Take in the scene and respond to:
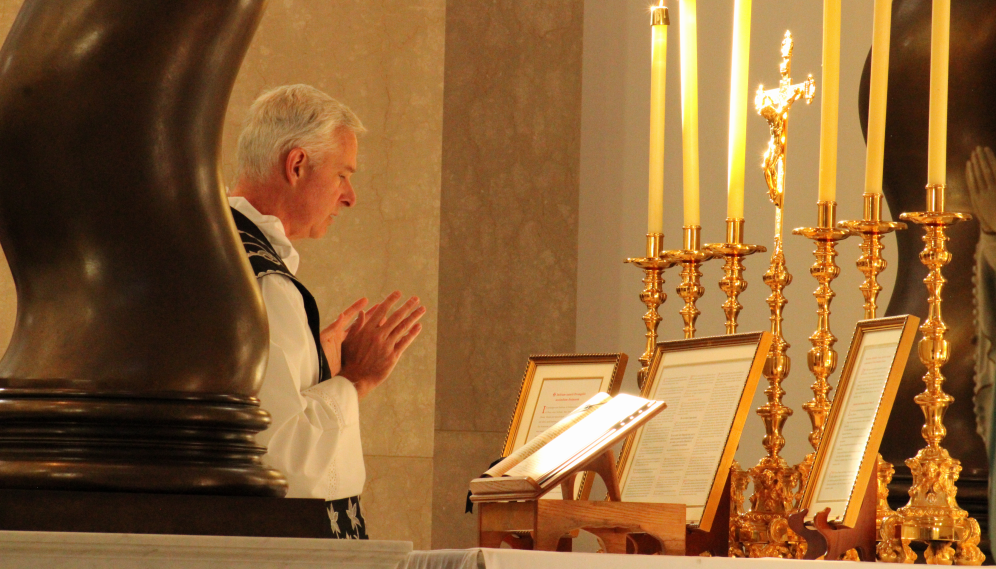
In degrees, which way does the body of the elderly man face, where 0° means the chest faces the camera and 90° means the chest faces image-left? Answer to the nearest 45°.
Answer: approximately 270°

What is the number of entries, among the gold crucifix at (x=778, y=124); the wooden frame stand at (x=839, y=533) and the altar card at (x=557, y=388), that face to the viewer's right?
0

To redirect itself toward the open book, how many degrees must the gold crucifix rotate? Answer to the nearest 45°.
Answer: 0° — it already faces it

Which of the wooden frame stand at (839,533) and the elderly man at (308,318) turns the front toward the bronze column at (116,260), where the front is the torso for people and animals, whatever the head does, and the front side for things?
the wooden frame stand

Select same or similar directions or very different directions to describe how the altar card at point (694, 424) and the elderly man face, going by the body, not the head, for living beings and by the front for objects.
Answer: very different directions

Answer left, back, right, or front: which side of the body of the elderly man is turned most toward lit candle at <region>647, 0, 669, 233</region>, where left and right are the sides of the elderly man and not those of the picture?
front

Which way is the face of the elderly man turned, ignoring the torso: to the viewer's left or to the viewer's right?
to the viewer's right

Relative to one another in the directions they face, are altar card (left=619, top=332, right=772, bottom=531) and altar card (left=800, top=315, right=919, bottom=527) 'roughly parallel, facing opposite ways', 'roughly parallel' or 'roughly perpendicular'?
roughly parallel

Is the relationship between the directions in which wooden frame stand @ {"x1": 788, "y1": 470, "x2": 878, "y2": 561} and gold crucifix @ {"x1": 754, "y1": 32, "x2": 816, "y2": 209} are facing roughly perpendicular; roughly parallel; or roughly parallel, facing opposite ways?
roughly parallel

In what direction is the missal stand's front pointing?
to the viewer's left

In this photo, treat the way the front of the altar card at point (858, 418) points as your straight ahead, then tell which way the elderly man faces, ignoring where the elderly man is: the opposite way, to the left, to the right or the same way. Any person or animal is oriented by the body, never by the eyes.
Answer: the opposite way

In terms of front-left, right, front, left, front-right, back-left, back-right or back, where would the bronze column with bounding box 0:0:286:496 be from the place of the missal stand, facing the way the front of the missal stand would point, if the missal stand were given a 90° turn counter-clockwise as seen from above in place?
front-right

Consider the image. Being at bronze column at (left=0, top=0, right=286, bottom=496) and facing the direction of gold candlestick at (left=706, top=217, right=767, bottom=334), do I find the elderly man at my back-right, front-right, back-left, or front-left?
front-left

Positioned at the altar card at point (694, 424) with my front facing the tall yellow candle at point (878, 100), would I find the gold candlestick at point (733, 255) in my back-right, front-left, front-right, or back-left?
front-left

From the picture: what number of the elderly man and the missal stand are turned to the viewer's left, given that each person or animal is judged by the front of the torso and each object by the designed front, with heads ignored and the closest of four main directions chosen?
1
